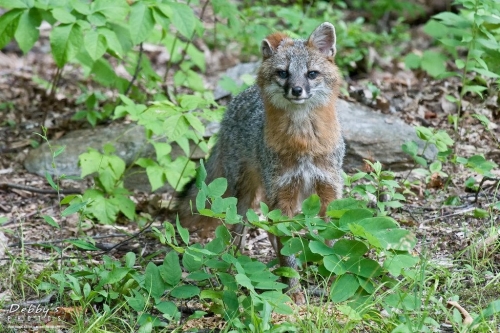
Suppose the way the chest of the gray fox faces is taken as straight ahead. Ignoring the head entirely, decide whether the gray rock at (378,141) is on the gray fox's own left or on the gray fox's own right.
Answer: on the gray fox's own left

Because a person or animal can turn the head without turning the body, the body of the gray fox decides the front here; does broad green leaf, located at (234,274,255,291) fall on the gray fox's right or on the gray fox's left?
on the gray fox's right

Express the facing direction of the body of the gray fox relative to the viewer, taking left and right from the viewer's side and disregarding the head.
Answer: facing the viewer and to the right of the viewer

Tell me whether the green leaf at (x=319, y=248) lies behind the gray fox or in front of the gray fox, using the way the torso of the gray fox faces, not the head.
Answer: in front

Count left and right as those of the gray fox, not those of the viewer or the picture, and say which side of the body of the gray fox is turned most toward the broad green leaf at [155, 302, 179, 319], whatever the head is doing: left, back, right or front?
right

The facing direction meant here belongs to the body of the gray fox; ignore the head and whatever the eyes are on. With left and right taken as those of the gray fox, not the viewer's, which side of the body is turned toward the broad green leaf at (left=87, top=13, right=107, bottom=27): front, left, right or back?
back

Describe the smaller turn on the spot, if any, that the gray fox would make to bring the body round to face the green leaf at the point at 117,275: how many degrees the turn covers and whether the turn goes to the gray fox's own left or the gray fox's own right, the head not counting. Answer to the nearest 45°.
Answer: approximately 90° to the gray fox's own right

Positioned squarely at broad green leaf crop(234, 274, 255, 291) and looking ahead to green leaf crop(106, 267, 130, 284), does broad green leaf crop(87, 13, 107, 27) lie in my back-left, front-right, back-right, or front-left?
front-right

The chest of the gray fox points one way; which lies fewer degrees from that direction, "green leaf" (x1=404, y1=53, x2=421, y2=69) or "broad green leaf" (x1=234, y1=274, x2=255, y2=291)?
the broad green leaf
